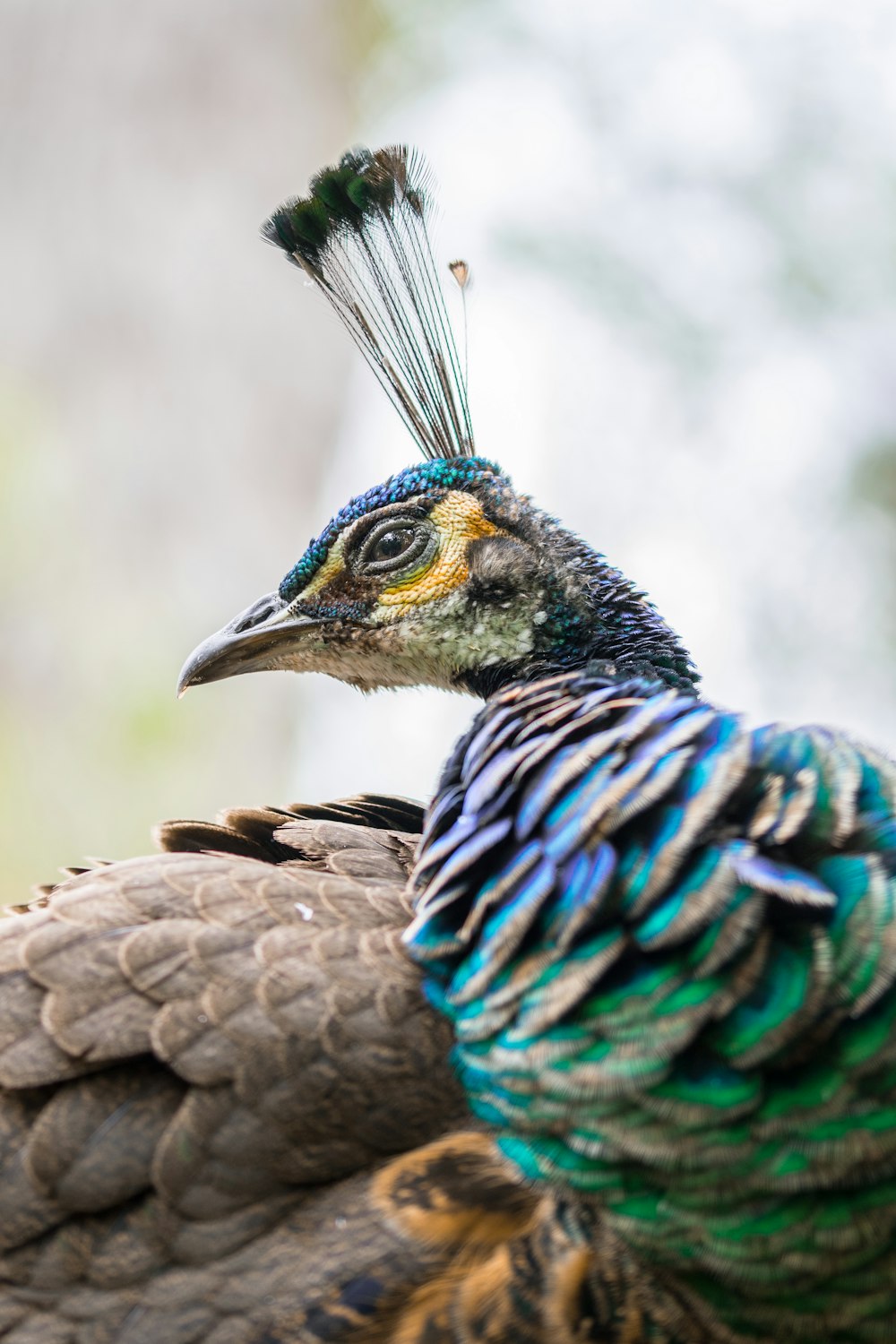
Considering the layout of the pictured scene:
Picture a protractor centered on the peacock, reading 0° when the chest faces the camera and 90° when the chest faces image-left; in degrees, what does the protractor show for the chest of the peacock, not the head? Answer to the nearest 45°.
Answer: approximately 270°
